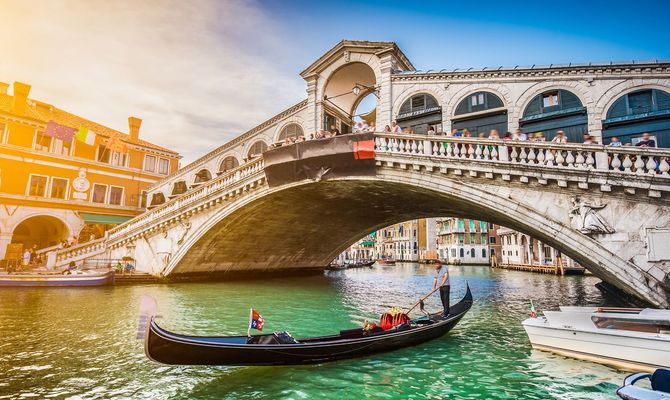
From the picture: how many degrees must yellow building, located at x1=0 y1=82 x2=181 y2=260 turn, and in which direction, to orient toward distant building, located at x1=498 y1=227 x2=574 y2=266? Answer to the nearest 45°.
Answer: approximately 45° to its left

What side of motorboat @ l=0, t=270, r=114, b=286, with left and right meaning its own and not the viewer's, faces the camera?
right

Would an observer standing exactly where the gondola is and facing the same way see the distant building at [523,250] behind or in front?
behind

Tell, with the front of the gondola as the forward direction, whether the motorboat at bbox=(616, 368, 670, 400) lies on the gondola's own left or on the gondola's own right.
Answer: on the gondola's own left

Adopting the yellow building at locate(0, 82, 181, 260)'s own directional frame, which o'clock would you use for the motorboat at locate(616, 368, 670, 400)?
The motorboat is roughly at 1 o'clock from the yellow building.

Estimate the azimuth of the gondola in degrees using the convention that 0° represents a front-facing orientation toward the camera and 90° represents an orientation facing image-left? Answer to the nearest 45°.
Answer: approximately 45°

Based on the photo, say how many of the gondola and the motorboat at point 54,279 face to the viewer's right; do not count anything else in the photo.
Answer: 1

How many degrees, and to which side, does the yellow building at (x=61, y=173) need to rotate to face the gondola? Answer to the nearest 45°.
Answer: approximately 45° to its right

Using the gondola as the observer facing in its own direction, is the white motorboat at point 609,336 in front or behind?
behind

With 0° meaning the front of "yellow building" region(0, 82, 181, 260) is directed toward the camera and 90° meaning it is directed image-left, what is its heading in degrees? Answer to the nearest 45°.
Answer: approximately 315°

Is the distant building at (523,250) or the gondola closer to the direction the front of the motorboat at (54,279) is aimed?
the distant building
